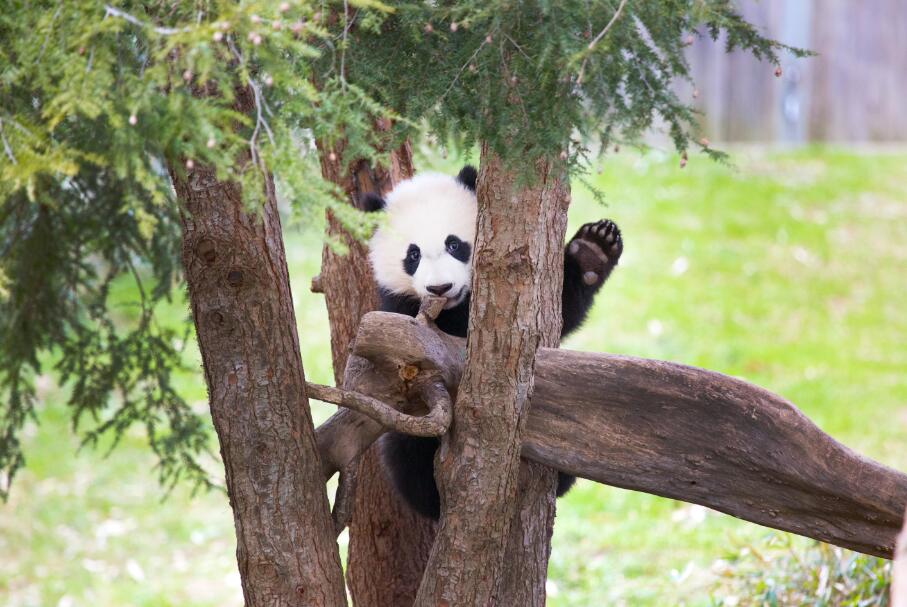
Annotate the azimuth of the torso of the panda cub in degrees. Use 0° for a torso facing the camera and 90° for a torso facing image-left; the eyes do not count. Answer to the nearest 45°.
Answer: approximately 0°
